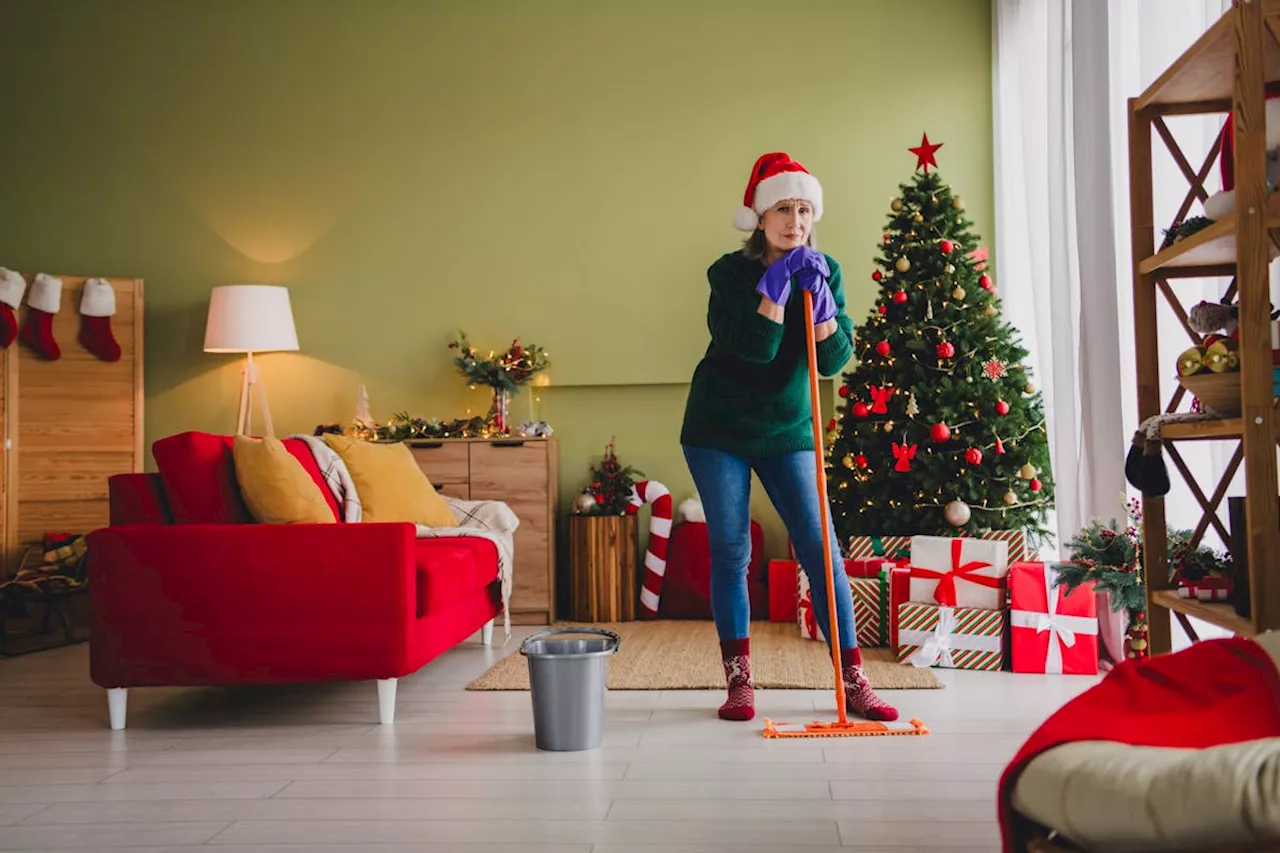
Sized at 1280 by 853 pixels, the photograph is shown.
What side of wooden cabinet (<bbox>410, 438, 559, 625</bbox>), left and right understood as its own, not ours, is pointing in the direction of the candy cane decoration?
left

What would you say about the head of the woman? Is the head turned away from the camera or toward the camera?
toward the camera

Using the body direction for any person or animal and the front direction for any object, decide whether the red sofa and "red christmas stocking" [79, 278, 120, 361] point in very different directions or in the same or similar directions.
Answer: same or similar directions

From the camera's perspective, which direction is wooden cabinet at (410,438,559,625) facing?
toward the camera
